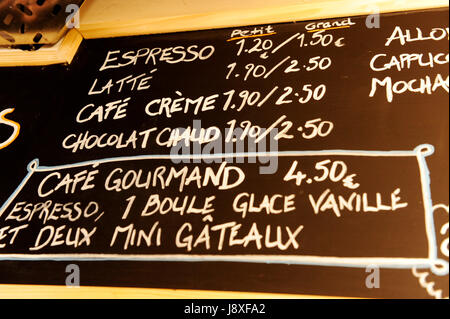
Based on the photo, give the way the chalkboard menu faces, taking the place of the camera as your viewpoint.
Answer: facing the viewer and to the left of the viewer
